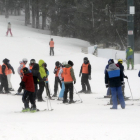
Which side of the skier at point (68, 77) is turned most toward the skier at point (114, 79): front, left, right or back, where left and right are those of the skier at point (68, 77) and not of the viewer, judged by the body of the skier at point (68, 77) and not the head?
right

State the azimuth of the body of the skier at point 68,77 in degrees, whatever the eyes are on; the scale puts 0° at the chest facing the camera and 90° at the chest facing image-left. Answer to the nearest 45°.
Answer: approximately 225°

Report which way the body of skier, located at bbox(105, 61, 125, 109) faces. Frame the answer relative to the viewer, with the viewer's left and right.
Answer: facing away from the viewer

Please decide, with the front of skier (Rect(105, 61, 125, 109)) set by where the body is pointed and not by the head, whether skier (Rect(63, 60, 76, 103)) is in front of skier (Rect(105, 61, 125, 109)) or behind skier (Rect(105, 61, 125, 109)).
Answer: in front

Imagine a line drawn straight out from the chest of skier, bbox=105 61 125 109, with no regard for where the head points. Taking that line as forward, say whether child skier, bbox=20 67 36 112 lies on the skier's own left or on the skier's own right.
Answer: on the skier's own left

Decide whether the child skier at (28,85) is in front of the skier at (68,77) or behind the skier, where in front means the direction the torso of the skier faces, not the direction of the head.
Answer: behind

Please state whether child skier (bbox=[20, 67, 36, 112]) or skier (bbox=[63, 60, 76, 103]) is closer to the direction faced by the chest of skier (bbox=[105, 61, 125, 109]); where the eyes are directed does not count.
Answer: the skier
